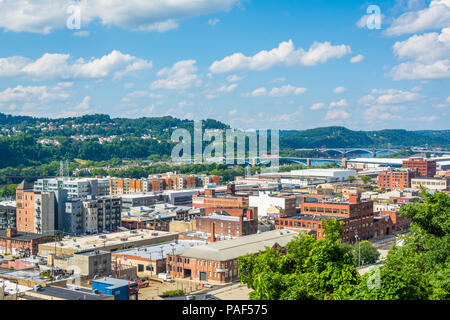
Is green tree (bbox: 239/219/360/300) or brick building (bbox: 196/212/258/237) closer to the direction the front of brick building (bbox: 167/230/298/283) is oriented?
the green tree

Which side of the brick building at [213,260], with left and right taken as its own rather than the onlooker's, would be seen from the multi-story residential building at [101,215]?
right

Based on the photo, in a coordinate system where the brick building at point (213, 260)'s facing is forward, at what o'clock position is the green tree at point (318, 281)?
The green tree is roughly at 10 o'clock from the brick building.

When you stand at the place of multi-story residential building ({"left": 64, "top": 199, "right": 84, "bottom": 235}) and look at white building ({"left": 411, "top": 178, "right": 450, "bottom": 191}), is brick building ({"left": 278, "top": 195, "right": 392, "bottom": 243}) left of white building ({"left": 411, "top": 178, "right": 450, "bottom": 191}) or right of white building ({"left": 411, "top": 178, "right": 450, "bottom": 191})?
right

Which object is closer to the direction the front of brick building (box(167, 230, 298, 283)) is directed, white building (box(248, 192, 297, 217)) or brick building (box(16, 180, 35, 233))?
the brick building

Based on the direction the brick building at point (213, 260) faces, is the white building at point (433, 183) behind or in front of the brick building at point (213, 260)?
behind

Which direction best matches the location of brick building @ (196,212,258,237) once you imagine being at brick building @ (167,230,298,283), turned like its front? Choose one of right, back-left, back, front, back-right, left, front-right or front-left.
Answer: back-right

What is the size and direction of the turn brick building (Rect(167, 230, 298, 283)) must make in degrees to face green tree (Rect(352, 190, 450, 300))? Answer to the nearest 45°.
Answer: approximately 45° to its left

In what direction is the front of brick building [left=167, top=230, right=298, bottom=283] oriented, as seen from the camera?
facing the viewer and to the left of the viewer

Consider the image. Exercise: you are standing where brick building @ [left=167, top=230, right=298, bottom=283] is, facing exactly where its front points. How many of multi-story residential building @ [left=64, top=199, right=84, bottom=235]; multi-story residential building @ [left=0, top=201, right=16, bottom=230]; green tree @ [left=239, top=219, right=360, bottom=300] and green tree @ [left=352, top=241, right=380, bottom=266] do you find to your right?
2

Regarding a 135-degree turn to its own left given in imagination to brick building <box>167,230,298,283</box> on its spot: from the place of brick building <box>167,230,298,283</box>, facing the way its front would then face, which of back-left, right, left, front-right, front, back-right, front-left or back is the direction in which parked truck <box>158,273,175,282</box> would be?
back

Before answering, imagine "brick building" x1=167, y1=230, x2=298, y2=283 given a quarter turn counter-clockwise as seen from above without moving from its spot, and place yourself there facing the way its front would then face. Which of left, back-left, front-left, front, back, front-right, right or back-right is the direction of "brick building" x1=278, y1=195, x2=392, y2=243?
left

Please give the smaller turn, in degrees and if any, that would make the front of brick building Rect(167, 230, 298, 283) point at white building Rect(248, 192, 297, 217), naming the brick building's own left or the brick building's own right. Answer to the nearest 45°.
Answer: approximately 135° to the brick building's own right

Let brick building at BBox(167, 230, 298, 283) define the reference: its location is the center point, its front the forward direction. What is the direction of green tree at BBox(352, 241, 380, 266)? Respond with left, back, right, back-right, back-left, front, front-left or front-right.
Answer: back-left

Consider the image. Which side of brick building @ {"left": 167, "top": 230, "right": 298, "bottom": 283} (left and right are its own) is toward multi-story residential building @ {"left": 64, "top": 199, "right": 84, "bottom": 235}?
right

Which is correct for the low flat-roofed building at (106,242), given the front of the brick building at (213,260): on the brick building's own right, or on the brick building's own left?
on the brick building's own right
